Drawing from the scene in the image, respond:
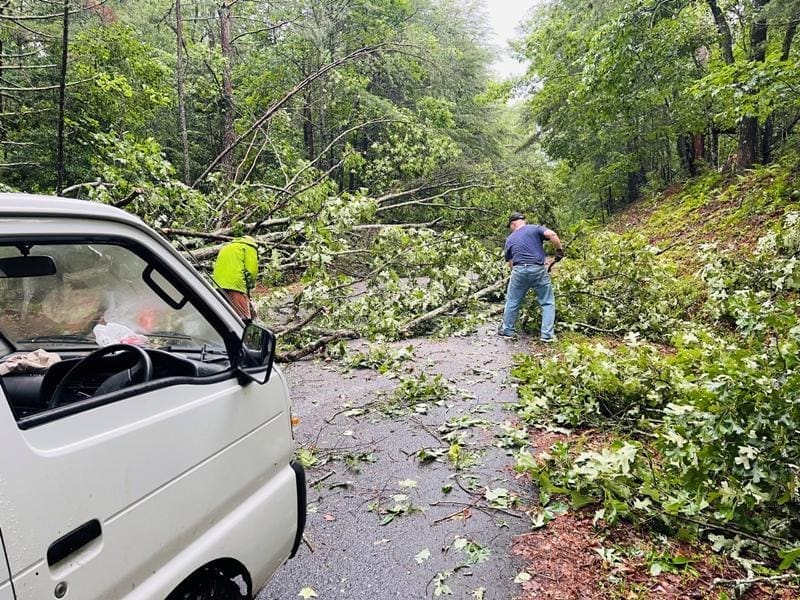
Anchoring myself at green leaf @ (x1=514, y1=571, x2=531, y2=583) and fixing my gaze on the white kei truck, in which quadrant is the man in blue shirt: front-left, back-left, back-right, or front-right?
back-right

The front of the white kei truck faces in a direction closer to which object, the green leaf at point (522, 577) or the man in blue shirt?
the man in blue shirt

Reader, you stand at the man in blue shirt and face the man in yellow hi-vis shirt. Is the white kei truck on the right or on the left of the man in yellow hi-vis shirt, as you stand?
left

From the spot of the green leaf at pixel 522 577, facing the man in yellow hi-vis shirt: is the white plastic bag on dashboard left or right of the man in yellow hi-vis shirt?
left
